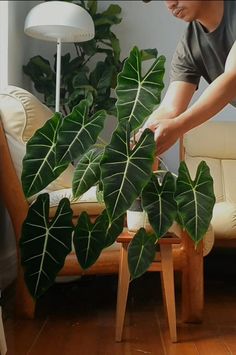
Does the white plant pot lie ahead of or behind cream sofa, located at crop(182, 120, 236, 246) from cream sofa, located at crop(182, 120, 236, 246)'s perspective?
ahead

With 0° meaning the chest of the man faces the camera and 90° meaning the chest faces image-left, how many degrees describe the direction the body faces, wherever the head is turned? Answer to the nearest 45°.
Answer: approximately 45°

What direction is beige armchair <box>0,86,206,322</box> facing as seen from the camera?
to the viewer's right

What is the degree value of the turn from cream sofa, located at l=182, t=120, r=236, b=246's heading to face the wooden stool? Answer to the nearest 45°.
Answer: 0° — it already faces it

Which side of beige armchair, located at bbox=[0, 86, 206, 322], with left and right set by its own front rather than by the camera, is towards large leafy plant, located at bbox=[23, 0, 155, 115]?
left
